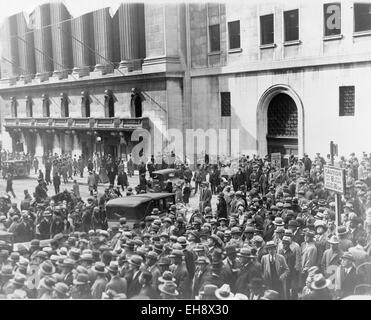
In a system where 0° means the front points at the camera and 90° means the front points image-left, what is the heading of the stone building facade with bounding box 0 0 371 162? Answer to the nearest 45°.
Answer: approximately 45°

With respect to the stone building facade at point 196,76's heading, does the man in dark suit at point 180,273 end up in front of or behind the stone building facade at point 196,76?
in front

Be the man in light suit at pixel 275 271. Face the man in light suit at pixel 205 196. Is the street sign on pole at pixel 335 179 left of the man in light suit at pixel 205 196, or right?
right

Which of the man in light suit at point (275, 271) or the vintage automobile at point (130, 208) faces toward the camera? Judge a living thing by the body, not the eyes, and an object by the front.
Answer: the man in light suit

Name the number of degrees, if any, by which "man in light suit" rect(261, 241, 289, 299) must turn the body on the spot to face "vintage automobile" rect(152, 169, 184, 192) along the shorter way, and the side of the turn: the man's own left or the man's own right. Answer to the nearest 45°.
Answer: approximately 135° to the man's own right

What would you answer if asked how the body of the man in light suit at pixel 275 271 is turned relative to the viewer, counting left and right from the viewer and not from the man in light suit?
facing the viewer

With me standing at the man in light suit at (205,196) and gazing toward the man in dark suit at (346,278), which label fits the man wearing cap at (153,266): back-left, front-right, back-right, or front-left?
front-right

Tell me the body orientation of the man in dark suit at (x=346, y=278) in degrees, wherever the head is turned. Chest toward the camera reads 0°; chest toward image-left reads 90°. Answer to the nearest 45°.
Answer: approximately 45°

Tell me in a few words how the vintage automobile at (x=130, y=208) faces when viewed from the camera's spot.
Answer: facing away from the viewer and to the right of the viewer

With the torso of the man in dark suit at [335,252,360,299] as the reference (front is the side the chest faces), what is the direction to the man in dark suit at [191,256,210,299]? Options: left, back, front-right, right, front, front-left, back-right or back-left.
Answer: front-right

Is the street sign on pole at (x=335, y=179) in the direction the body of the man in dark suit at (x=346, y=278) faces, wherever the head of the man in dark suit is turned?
no
